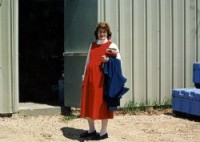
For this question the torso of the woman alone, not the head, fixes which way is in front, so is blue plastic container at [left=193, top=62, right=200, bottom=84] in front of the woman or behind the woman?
behind

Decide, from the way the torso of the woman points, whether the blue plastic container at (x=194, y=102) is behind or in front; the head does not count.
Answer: behind

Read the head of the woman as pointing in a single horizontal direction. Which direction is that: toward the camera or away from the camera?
toward the camera

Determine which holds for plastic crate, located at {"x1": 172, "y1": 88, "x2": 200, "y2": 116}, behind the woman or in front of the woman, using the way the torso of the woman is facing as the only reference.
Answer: behind

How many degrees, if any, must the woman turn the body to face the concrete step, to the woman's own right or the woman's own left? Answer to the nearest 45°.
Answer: approximately 90° to the woman's own right

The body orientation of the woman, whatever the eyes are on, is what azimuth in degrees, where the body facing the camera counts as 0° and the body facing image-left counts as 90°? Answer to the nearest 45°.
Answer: approximately 45°
